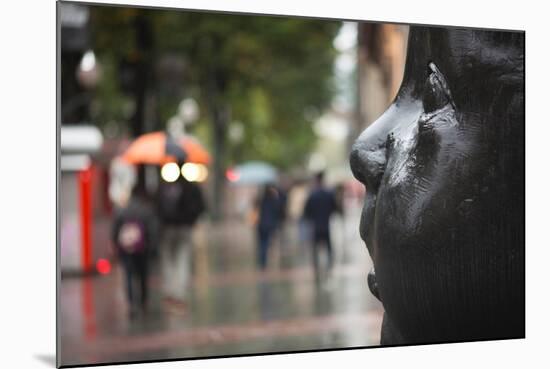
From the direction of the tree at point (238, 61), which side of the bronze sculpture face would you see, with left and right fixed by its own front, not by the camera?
right

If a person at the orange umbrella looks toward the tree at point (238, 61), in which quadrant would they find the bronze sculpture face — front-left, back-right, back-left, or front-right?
back-right

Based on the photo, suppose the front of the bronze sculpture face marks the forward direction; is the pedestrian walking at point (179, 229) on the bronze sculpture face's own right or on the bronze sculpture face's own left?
on the bronze sculpture face's own right

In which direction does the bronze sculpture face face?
to the viewer's left
